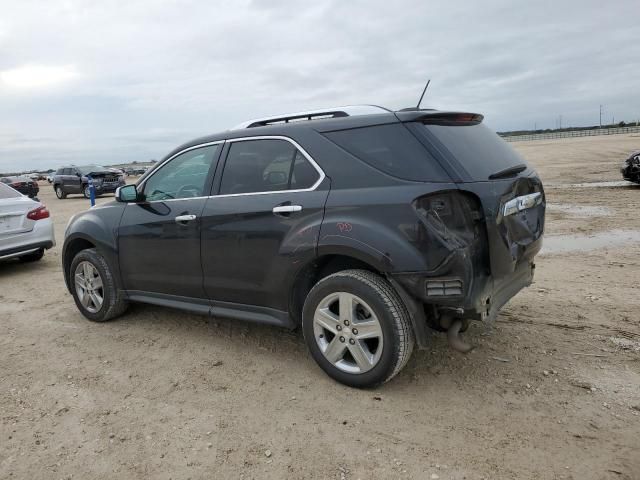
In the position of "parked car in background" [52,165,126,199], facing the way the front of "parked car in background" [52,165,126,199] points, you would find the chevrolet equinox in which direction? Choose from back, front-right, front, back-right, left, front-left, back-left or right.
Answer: front-right

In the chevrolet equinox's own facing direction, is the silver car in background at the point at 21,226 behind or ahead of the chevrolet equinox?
ahead

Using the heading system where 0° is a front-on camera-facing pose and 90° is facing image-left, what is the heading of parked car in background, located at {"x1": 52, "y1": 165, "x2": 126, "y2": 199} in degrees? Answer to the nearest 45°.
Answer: approximately 315°

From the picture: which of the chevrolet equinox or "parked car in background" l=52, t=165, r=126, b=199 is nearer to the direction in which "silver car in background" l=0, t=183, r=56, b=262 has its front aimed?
the parked car in background

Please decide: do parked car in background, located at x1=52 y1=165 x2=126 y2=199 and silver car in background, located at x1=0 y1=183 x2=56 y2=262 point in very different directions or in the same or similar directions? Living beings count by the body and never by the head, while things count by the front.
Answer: very different directions

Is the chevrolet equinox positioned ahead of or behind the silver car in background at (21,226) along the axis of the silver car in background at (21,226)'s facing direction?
behind

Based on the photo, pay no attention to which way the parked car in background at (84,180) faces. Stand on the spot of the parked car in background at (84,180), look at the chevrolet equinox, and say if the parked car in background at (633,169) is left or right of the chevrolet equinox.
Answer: left

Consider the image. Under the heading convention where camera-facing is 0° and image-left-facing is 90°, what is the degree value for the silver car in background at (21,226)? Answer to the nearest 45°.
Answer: approximately 135°

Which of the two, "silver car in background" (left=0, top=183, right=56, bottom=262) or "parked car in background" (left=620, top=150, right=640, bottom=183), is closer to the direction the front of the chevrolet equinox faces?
the silver car in background

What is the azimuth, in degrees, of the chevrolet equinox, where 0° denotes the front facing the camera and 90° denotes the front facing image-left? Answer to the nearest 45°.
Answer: approximately 135°

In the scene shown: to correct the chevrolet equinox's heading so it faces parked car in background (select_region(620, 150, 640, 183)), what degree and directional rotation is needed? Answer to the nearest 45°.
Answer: approximately 90° to its right

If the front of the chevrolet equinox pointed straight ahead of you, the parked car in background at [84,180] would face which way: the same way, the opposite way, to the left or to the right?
the opposite way

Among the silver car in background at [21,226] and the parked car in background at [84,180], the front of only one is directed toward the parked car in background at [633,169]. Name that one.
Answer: the parked car in background at [84,180]

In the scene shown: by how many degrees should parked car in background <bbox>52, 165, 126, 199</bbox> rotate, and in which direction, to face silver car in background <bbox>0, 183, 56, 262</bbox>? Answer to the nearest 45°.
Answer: approximately 45° to its right

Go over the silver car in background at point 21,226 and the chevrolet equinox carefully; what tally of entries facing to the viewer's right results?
0
